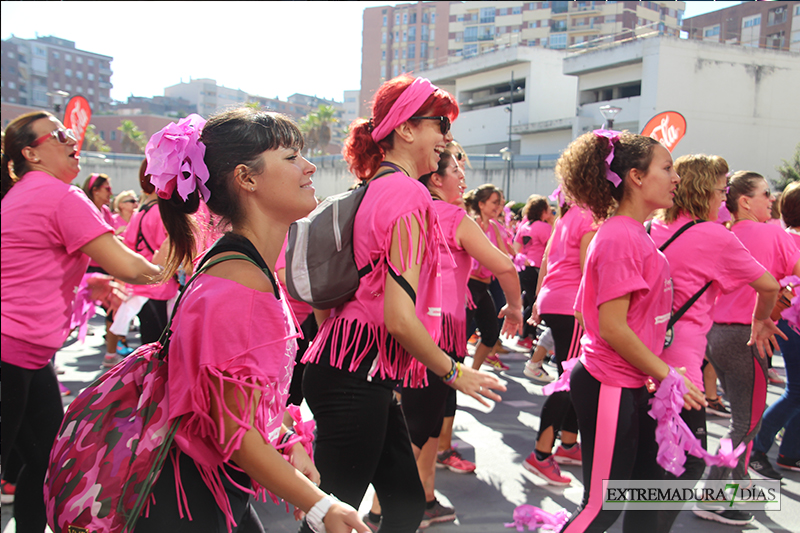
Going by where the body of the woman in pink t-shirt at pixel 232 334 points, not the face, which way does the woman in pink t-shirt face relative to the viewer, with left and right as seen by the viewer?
facing to the right of the viewer

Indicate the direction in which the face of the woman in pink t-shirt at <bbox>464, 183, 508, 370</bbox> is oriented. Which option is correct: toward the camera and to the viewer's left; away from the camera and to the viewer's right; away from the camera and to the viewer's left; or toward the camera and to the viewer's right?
toward the camera and to the viewer's right

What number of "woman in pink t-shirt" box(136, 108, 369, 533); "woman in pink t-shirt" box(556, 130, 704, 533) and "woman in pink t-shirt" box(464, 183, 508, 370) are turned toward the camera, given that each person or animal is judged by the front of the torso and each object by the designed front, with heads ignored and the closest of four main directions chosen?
0

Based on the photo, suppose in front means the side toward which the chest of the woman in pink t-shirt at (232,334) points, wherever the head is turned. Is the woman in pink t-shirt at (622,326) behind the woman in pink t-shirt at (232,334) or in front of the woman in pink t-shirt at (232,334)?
in front

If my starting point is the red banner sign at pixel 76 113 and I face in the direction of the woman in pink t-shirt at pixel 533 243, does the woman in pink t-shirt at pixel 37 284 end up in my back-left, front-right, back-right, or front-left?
front-right

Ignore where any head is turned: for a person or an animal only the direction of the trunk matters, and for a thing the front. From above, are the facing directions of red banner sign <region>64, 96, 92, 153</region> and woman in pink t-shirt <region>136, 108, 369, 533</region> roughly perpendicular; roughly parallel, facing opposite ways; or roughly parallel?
roughly perpendicular

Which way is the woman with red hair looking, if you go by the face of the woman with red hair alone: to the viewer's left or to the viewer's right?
to the viewer's right

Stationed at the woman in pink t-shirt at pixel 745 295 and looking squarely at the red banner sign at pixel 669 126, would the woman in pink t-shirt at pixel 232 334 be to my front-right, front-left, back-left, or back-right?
back-left

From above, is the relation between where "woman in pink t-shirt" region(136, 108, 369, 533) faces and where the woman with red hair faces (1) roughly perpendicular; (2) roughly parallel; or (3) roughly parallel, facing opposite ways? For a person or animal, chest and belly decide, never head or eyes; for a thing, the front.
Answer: roughly parallel

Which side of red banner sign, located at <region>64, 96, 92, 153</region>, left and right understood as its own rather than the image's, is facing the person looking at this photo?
front

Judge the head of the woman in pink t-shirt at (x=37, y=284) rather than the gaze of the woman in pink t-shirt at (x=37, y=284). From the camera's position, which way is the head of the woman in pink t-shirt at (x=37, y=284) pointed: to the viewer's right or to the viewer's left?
to the viewer's right
